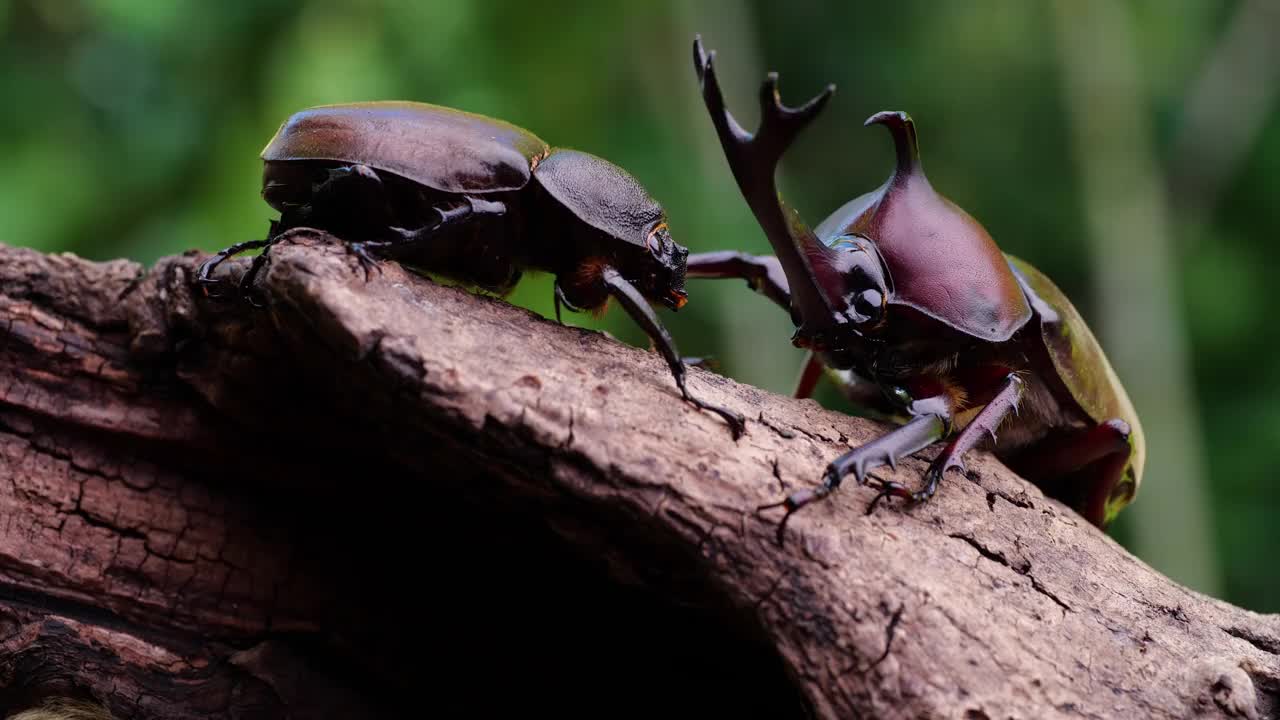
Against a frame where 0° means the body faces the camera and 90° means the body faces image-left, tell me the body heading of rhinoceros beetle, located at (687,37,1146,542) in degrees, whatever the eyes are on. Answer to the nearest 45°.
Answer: approximately 45°

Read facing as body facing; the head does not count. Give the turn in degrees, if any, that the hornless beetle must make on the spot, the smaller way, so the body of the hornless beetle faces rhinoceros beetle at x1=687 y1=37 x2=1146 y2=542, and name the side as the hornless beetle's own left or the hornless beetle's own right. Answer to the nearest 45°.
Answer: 0° — it already faces it

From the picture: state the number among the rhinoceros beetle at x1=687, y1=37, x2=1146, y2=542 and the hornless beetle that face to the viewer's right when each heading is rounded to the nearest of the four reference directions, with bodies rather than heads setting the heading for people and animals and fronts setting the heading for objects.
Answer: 1

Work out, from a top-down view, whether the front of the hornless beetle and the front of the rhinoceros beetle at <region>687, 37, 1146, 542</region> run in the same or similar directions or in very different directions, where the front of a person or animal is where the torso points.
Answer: very different directions

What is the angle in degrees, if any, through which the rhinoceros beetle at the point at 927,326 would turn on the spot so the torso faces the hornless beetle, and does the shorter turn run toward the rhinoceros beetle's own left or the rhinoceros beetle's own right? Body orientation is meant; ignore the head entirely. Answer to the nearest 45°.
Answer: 0° — it already faces it

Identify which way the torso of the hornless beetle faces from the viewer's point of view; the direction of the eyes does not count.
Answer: to the viewer's right
